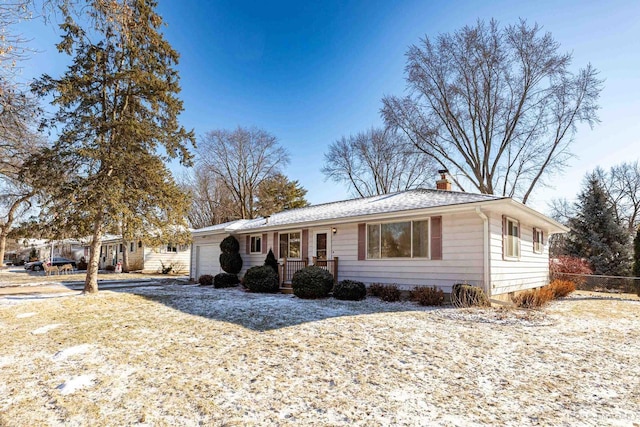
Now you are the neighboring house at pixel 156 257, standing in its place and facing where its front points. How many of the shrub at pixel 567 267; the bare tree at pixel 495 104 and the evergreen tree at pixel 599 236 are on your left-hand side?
3

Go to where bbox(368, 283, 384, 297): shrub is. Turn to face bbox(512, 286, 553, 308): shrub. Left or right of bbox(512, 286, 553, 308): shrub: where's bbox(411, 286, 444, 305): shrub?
right

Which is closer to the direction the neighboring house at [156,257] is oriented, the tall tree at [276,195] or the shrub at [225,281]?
the shrub

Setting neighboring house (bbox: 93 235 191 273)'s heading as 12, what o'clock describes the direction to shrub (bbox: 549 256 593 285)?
The shrub is roughly at 9 o'clock from the neighboring house.

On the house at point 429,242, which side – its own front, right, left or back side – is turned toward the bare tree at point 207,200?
right

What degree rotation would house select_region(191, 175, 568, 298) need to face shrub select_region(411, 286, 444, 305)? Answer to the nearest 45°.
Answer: approximately 45° to its left

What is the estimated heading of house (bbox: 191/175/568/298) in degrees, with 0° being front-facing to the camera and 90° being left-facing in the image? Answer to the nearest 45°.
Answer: approximately 45°

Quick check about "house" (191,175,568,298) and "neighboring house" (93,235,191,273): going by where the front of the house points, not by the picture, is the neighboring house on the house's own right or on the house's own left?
on the house's own right

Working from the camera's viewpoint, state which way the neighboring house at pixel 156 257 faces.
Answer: facing the viewer and to the left of the viewer

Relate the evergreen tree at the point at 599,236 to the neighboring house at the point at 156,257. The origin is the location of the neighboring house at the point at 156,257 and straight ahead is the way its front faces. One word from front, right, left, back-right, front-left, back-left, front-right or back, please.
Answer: left

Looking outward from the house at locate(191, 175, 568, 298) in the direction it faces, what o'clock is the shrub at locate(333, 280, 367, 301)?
The shrub is roughly at 1 o'clock from the house.
